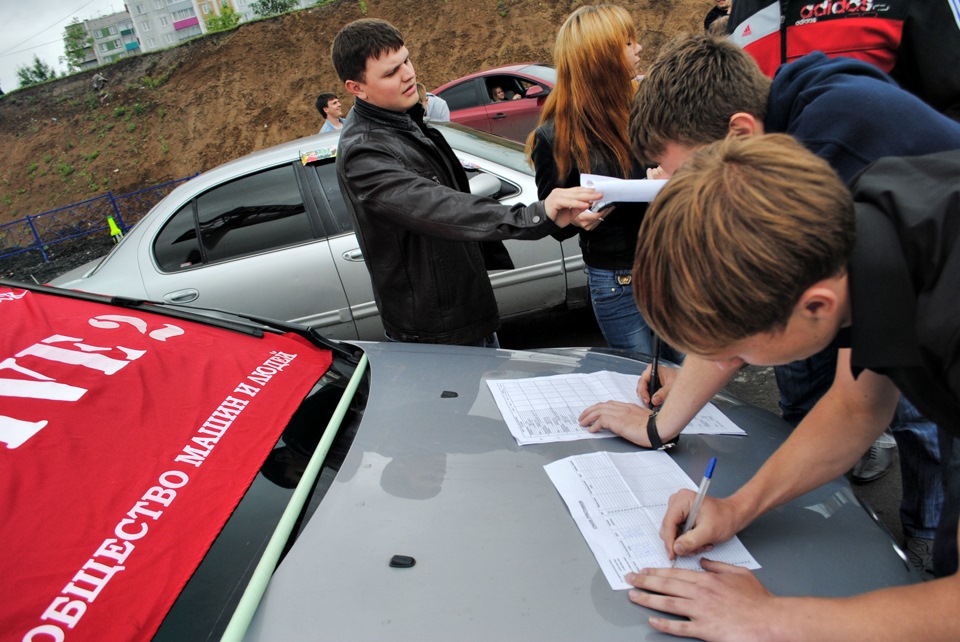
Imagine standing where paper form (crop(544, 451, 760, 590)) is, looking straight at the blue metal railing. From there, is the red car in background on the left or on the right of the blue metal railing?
right

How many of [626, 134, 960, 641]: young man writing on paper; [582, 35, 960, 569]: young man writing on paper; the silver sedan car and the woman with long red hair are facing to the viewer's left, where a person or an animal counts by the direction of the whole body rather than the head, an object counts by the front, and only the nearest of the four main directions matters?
2

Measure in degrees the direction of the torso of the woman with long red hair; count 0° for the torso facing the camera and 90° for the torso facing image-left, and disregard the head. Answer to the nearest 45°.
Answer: approximately 270°

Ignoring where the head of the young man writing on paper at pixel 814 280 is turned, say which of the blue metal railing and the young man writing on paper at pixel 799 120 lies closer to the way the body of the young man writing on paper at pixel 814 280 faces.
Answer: the blue metal railing

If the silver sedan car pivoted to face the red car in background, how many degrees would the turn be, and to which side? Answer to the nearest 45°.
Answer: approximately 45° to its left

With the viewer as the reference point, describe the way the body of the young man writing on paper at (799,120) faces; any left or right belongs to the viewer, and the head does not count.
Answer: facing to the left of the viewer

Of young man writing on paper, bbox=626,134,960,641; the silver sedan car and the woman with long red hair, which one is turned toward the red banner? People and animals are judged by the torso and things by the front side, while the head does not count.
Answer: the young man writing on paper

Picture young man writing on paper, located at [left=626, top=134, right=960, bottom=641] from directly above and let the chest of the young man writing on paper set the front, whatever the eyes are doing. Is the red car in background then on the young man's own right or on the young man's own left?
on the young man's own right

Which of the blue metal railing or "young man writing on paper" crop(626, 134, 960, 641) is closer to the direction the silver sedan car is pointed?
the young man writing on paper

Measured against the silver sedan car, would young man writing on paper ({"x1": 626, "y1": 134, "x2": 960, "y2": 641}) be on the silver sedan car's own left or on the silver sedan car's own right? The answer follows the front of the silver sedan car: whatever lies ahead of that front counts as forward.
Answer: on the silver sedan car's own right

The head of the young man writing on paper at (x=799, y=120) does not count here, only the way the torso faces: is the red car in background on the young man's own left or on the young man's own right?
on the young man's own right

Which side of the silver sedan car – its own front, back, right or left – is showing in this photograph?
right

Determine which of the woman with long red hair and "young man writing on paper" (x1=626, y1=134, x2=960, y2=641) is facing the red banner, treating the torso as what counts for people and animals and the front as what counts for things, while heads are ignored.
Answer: the young man writing on paper
